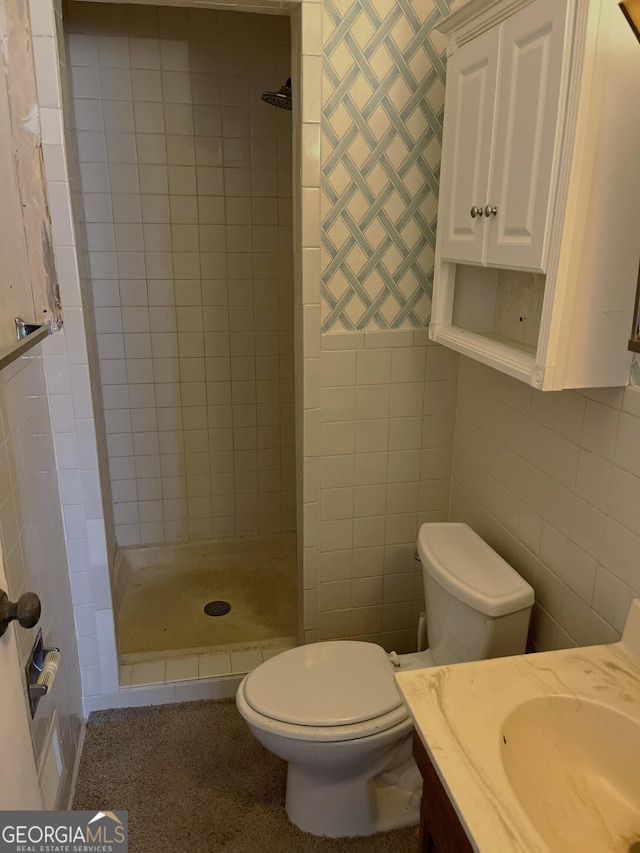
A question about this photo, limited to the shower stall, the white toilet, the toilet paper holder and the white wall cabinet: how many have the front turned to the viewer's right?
1

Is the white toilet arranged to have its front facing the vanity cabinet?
no

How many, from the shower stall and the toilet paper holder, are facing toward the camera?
1

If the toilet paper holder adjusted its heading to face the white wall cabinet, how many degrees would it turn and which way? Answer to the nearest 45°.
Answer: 0° — it already faces it

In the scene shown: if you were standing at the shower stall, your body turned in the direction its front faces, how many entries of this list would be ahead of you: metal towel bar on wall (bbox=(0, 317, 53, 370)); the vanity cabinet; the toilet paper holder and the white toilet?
4

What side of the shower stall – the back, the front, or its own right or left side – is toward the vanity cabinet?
front

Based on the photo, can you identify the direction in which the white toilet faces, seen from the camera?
facing the viewer and to the left of the viewer

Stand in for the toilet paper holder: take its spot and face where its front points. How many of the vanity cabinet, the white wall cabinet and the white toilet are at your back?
0

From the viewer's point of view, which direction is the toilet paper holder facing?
to the viewer's right

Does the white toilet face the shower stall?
no

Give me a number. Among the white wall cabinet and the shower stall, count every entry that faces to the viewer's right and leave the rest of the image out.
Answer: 0

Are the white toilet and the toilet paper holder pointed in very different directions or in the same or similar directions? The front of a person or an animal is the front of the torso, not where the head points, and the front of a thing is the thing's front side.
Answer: very different directions

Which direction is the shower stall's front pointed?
toward the camera

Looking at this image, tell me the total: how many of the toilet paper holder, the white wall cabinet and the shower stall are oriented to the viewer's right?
1

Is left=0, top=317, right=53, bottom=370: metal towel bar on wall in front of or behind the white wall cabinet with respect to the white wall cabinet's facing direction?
in front

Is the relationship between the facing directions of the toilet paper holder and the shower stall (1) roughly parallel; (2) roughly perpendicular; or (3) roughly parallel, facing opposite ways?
roughly perpendicular

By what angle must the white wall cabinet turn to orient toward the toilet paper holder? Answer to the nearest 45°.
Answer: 0° — it already faces it
